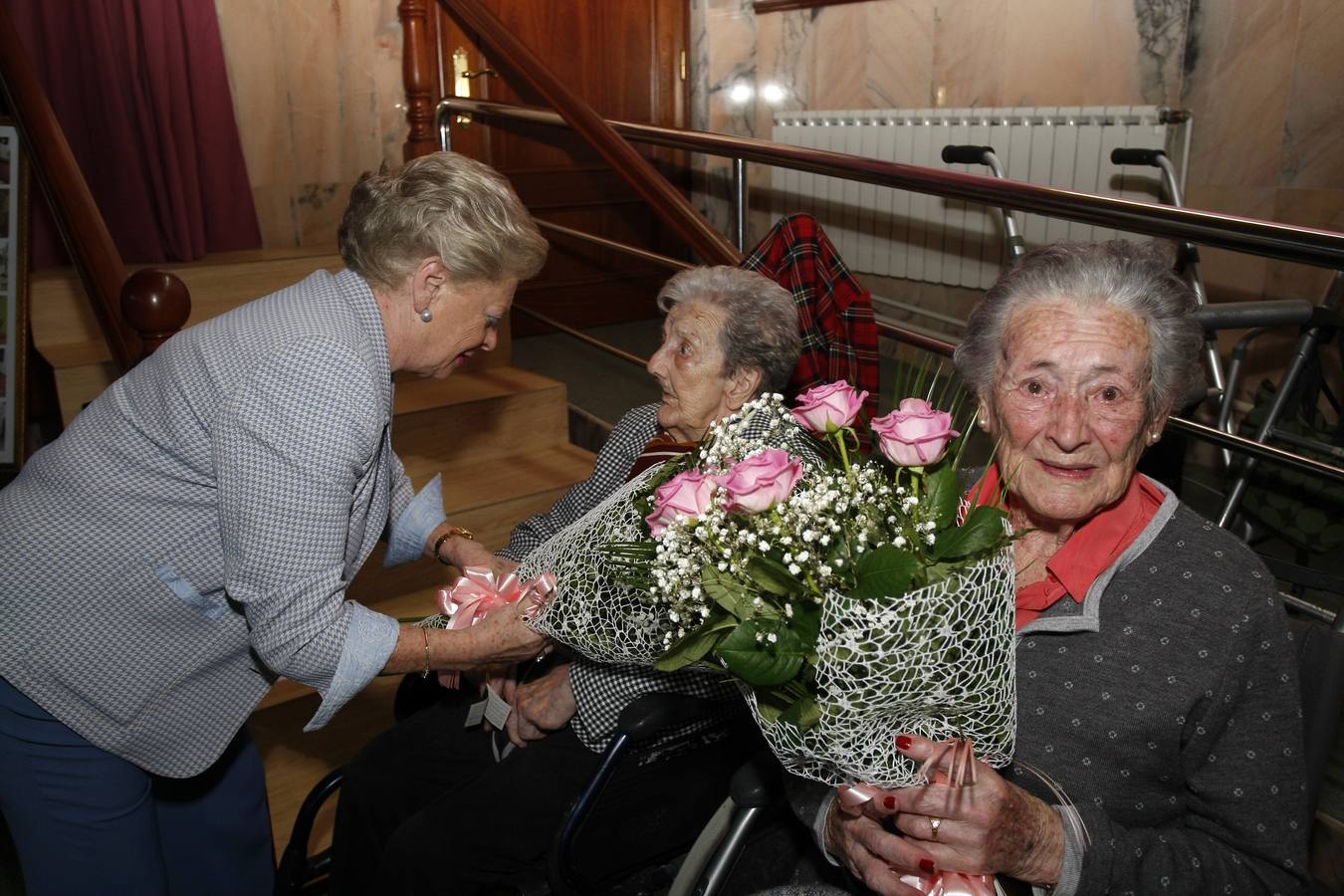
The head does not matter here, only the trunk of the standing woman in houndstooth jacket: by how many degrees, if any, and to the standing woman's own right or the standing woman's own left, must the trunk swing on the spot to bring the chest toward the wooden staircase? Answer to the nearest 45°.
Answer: approximately 90° to the standing woman's own left

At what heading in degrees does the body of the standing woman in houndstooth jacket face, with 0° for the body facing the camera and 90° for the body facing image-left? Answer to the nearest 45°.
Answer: approximately 270°

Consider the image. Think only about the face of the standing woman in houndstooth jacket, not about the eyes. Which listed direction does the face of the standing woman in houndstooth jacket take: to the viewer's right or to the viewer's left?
to the viewer's right

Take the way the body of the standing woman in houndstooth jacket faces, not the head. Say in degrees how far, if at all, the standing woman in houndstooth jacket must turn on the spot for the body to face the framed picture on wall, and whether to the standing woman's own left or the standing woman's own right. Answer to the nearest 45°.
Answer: approximately 90° to the standing woman's own left

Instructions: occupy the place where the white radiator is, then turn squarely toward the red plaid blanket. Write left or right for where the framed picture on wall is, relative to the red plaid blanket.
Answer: right

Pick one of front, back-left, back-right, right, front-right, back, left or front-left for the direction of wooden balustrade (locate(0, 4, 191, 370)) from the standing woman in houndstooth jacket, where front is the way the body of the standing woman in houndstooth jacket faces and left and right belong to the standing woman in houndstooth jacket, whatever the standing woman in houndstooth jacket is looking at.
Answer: left

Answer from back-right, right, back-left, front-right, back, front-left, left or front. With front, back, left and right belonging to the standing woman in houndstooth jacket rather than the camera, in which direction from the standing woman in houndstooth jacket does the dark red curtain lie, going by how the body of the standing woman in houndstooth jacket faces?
left

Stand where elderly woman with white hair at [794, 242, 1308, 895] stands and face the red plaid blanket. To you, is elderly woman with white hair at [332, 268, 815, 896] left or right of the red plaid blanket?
left

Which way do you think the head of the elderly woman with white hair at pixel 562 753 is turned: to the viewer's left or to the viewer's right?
to the viewer's left

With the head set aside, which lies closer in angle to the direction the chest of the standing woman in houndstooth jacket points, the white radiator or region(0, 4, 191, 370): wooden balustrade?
the white radiator

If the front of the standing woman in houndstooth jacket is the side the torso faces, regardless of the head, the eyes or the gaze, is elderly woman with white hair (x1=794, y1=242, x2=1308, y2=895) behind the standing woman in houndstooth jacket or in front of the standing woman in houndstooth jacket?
in front

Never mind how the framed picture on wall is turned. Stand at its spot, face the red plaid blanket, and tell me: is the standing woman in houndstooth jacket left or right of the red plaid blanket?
right
